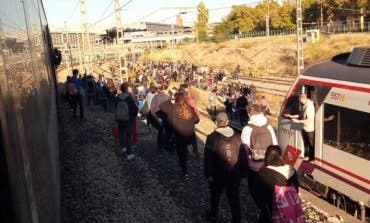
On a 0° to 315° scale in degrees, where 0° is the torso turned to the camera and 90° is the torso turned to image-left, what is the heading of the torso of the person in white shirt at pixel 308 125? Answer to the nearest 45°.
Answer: approximately 90°

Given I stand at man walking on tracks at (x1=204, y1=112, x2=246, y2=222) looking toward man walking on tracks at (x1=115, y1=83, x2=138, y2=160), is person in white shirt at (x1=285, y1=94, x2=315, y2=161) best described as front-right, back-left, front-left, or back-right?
front-right

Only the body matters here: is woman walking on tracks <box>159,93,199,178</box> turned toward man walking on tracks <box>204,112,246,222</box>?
no

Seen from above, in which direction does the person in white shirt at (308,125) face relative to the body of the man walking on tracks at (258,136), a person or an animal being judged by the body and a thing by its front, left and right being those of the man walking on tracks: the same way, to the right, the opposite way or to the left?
to the left

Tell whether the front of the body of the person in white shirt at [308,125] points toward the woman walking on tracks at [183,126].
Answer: yes

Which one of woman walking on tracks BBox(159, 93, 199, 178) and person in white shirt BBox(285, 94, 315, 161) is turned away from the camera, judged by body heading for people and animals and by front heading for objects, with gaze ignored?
the woman walking on tracks

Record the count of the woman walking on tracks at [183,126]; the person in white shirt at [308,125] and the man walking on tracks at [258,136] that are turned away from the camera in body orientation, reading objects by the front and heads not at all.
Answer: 2

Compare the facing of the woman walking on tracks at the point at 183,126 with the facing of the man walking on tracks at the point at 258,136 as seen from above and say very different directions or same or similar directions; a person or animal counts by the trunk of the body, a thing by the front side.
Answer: same or similar directions

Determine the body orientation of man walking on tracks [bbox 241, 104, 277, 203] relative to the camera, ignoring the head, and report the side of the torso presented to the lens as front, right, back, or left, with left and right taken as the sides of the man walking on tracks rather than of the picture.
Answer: back

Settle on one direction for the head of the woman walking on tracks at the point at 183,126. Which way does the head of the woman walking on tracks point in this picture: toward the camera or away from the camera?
away from the camera

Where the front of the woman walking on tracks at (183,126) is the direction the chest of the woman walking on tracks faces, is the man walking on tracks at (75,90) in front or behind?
in front

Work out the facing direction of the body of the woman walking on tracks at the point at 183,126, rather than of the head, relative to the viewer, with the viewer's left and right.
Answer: facing away from the viewer

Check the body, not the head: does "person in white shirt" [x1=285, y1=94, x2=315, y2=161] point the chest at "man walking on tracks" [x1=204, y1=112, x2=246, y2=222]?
no

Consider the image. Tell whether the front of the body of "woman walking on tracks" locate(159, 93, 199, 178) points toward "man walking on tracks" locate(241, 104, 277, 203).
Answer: no

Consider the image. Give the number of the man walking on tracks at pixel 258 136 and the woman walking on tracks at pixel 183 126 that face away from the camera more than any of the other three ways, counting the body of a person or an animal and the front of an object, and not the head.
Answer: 2
